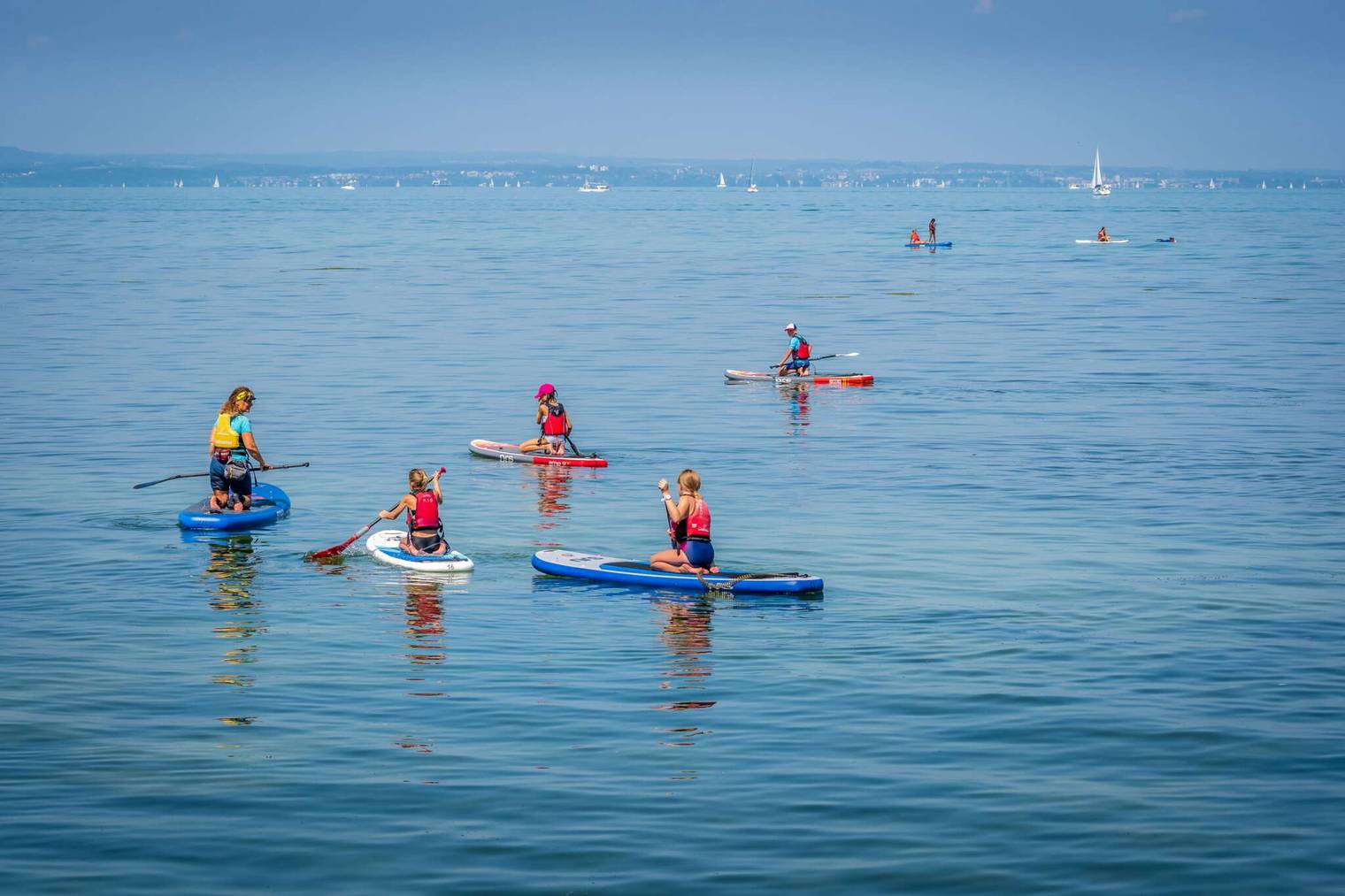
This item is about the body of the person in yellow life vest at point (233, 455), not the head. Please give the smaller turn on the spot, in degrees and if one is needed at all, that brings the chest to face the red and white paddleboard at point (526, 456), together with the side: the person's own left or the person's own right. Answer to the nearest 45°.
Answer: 0° — they already face it

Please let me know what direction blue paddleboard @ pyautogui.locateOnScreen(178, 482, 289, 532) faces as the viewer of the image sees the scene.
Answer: facing away from the viewer and to the right of the viewer

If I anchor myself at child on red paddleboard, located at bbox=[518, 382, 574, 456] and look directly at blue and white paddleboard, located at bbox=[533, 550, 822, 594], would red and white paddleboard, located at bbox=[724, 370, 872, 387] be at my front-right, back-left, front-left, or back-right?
back-left
